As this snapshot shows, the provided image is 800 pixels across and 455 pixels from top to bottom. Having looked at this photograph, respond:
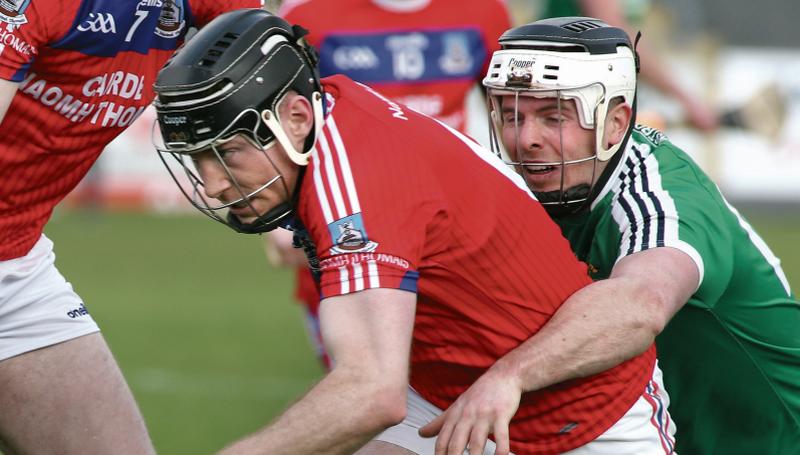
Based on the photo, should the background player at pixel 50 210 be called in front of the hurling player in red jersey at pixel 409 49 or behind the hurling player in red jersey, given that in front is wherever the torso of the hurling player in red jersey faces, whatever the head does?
in front

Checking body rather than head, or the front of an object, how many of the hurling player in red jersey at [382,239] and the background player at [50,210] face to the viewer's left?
1

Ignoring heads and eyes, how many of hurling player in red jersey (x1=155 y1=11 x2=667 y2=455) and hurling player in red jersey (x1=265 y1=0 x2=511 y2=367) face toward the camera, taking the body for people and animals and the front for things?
1

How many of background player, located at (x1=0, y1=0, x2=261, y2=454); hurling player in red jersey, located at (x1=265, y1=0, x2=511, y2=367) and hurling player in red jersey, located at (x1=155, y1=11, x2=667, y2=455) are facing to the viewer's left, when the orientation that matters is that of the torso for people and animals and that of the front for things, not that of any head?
1

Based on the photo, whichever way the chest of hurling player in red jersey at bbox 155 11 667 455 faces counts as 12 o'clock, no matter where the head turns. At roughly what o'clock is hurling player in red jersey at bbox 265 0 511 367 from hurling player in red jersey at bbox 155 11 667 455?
hurling player in red jersey at bbox 265 0 511 367 is roughly at 3 o'clock from hurling player in red jersey at bbox 155 11 667 455.

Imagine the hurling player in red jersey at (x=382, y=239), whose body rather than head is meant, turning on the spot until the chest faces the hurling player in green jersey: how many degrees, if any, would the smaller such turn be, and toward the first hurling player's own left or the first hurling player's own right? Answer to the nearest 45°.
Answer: approximately 135° to the first hurling player's own right

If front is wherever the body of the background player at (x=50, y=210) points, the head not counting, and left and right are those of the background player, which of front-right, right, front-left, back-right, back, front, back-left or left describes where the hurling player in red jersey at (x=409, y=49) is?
left

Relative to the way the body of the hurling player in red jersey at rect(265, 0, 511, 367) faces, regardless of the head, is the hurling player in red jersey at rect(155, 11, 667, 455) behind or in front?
in front

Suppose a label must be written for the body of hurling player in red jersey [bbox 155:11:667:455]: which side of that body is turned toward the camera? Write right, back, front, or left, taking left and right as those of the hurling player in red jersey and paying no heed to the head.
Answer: left
